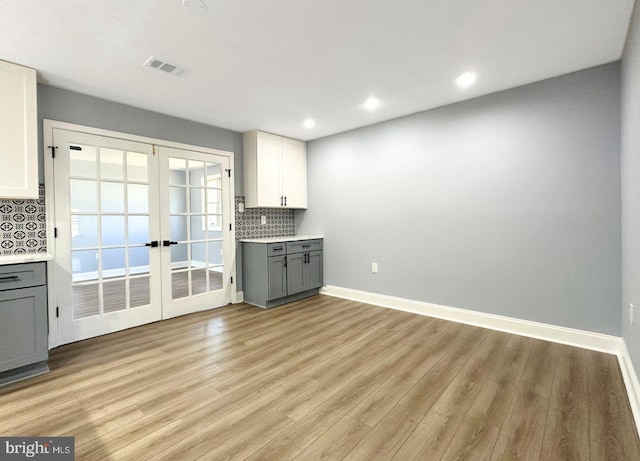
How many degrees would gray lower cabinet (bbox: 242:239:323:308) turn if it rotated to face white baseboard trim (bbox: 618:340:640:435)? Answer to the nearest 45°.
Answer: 0° — it already faces it

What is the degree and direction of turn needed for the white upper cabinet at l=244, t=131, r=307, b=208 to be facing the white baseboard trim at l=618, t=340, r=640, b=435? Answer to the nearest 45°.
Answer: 0° — it already faces it

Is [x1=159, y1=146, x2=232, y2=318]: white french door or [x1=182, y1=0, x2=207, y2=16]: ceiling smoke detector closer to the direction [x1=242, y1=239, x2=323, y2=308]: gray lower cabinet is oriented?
the ceiling smoke detector

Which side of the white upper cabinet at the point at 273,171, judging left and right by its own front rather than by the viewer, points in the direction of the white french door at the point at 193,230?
right
